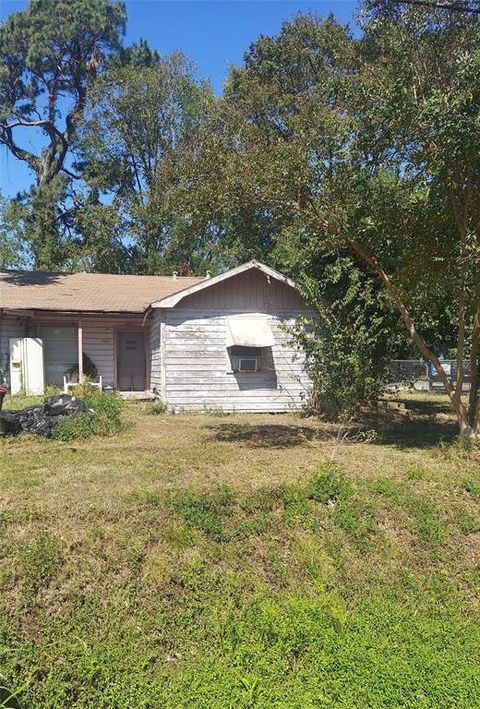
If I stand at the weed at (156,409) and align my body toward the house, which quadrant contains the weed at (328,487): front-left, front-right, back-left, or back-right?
back-right

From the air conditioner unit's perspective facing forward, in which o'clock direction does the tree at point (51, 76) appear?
The tree is roughly at 5 o'clock from the air conditioner unit.

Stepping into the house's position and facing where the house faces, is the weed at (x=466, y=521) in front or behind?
in front

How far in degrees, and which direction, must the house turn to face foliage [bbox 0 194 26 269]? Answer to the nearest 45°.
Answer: approximately 135° to its right

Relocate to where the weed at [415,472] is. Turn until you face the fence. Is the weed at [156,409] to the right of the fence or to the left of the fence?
left

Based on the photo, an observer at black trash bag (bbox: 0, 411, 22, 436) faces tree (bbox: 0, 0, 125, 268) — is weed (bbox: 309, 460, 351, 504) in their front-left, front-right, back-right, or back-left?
back-right

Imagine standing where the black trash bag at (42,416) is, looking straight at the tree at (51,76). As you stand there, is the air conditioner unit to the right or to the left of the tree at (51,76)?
right

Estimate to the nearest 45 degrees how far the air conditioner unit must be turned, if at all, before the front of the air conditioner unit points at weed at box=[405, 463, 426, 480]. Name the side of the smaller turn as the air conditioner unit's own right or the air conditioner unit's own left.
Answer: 0° — it already faces it

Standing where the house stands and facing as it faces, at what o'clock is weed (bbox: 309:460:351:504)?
The weed is roughly at 12 o'clock from the house.

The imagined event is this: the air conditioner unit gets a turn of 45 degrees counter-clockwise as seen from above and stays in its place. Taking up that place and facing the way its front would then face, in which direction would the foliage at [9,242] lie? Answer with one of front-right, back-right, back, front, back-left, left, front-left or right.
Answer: back

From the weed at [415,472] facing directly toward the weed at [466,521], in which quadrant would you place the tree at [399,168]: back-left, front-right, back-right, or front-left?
back-left

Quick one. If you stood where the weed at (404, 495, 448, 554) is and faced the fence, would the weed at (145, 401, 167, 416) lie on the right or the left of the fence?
left

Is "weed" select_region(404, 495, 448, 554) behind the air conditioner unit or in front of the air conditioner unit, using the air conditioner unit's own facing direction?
in front

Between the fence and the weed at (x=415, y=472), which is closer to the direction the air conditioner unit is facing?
the weed

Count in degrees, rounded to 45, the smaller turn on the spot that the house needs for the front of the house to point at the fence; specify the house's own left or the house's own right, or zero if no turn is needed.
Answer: approximately 135° to the house's own left

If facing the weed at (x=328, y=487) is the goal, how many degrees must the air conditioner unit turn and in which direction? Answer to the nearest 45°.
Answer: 0° — it already faces it

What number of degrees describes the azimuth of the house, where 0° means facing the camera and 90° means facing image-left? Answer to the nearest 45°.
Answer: approximately 0°

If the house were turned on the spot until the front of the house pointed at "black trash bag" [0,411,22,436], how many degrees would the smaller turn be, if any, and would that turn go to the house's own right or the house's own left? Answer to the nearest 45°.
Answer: approximately 45° to the house's own right
